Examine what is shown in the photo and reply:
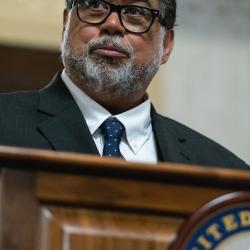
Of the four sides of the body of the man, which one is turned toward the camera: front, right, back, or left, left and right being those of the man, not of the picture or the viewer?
front

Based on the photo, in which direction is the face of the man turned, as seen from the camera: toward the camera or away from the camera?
toward the camera

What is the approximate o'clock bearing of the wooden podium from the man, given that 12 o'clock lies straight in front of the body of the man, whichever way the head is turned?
The wooden podium is roughly at 12 o'clock from the man.
